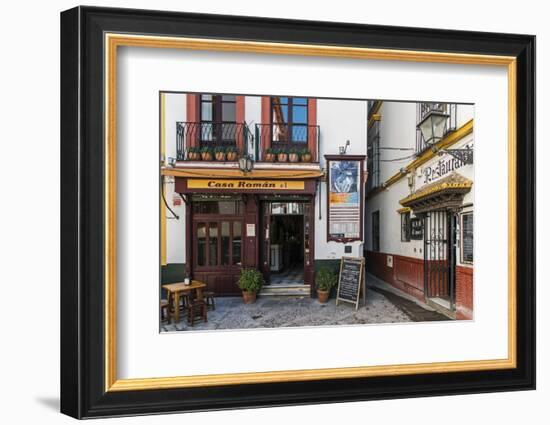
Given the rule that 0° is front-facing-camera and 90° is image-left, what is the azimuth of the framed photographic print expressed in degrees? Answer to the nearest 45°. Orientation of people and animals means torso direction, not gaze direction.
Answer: approximately 315°
